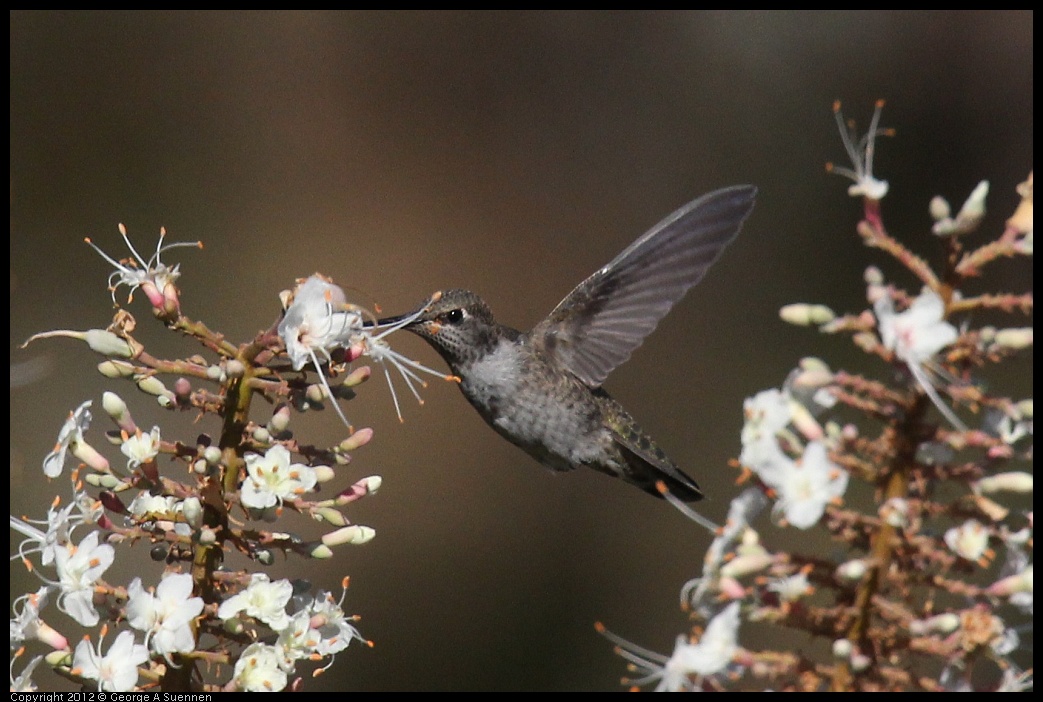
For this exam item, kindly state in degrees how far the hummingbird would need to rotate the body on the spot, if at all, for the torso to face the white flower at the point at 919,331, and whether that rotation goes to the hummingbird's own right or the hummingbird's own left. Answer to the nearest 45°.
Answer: approximately 135° to the hummingbird's own left

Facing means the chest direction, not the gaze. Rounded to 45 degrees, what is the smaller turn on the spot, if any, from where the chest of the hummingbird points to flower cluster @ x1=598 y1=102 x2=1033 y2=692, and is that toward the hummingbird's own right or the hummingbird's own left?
approximately 135° to the hummingbird's own left

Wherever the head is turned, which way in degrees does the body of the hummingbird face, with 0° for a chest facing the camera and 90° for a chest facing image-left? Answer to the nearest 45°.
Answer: approximately 90°

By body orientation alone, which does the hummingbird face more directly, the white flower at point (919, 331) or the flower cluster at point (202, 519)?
the flower cluster
